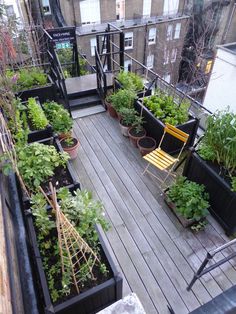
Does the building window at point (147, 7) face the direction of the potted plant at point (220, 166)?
yes

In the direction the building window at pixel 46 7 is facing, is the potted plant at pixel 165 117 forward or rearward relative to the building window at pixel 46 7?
forward

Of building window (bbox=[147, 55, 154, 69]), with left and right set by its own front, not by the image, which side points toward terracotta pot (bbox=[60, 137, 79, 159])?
front

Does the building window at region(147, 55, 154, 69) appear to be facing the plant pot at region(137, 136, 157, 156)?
yes

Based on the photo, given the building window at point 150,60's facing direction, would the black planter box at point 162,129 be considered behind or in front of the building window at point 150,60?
in front

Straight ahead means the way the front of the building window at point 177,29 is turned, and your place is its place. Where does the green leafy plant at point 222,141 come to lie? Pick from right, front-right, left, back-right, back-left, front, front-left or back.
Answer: front-left

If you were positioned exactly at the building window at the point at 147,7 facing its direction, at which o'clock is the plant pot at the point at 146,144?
The plant pot is roughly at 12 o'clock from the building window.

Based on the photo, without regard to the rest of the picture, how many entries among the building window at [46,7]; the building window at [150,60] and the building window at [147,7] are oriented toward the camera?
3

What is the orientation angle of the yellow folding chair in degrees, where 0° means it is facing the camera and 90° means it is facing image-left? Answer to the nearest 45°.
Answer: approximately 45°

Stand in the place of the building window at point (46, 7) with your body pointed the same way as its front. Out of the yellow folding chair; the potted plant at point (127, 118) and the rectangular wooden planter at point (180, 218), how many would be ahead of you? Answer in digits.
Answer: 3

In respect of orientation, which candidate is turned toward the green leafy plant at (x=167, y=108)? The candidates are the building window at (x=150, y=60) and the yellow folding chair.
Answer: the building window

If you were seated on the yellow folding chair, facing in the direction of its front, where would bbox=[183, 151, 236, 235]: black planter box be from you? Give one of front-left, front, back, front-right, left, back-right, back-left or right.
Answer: left

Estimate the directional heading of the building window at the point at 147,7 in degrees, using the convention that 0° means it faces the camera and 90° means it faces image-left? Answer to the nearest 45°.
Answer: approximately 0°

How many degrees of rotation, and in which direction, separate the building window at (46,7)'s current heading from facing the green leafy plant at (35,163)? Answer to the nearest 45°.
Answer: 0° — it already faces it

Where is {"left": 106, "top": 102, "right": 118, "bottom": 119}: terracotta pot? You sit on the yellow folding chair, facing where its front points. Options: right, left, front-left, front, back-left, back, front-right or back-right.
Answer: right
